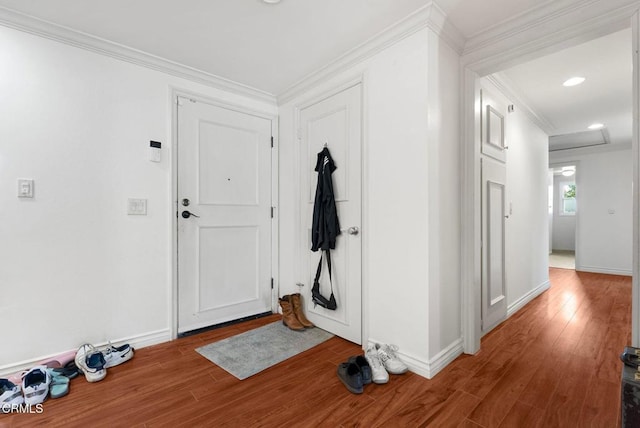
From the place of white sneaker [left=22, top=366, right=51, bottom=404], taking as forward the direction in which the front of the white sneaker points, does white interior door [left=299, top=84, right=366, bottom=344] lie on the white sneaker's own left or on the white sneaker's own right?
on the white sneaker's own left

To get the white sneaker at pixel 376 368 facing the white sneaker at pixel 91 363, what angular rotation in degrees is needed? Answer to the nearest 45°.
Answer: approximately 90° to its right

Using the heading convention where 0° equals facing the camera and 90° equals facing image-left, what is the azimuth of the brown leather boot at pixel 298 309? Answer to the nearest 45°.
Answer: approximately 315°
